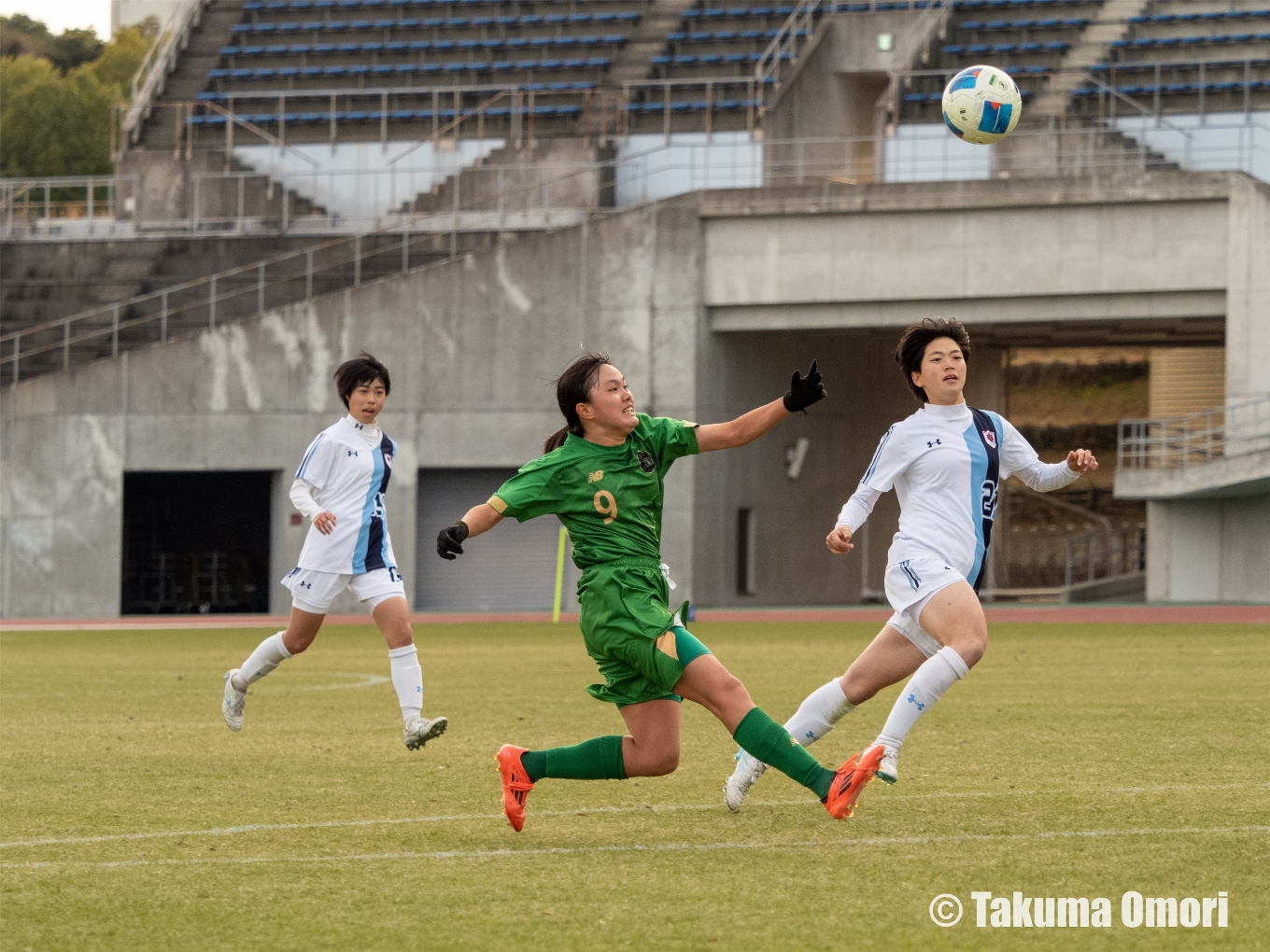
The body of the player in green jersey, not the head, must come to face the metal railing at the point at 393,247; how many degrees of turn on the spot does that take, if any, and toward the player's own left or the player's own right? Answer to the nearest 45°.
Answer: approximately 135° to the player's own left

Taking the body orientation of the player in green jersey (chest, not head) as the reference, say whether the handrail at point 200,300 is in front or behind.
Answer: behind

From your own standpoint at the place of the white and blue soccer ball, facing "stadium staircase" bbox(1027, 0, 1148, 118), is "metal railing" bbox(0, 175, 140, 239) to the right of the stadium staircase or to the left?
left

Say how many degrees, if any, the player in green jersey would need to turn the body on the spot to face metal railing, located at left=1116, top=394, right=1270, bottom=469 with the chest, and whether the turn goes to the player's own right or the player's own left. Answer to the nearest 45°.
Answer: approximately 135° to the player's own left

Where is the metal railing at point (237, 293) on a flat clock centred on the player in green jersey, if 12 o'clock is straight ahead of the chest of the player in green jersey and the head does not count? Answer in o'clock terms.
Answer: The metal railing is roughly at 7 o'clock from the player in green jersey.

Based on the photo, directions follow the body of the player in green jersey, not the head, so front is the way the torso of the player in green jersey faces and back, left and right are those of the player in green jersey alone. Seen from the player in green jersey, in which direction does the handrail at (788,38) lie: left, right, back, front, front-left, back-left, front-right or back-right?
back-left

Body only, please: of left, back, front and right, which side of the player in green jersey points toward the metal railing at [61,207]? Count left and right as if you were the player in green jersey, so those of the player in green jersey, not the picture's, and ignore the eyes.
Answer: back

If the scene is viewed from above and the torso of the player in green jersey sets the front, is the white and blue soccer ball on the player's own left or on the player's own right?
on the player's own left

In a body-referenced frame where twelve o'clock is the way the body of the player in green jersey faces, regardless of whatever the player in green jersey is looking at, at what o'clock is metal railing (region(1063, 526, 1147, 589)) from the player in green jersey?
The metal railing is roughly at 8 o'clock from the player in green jersey.
